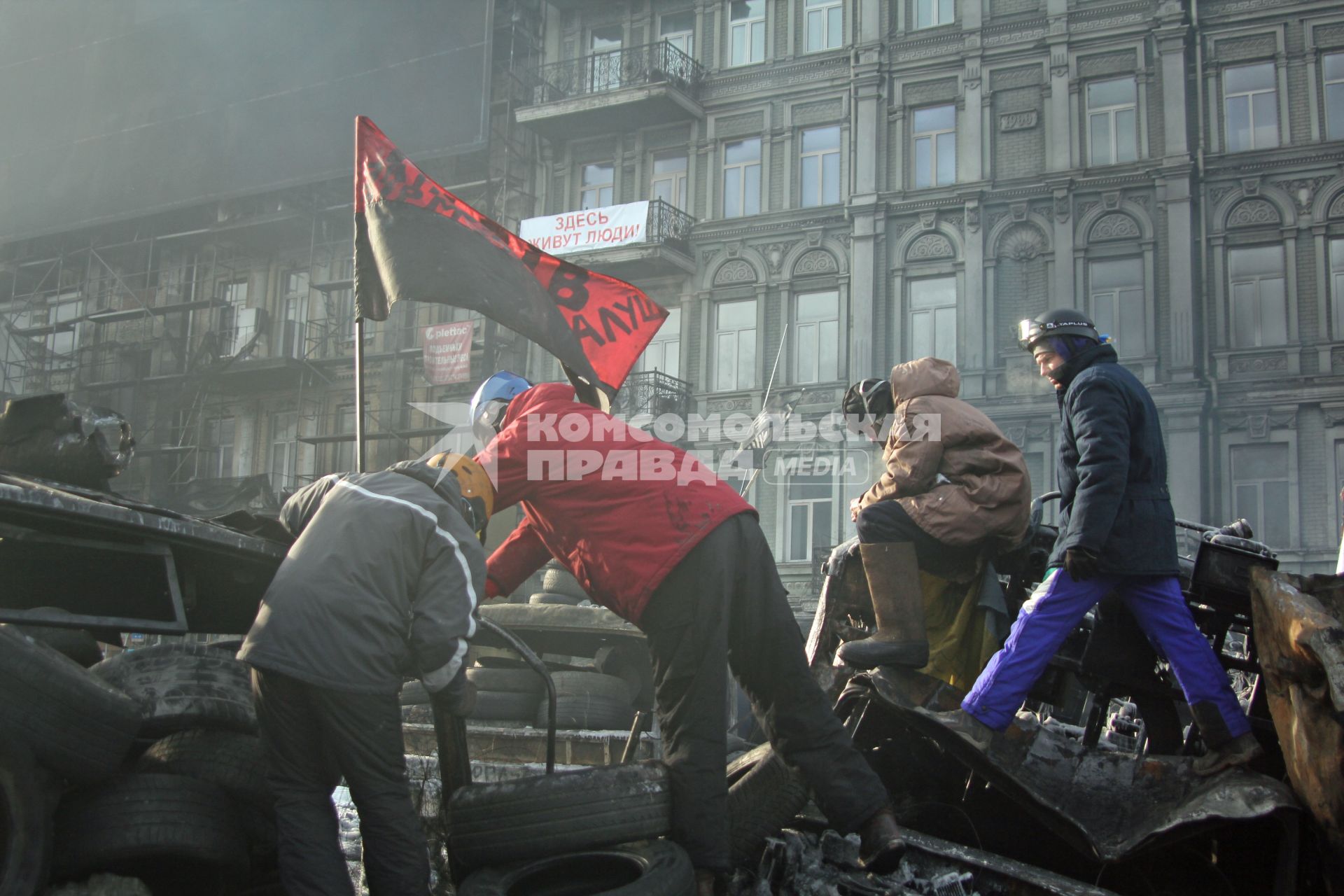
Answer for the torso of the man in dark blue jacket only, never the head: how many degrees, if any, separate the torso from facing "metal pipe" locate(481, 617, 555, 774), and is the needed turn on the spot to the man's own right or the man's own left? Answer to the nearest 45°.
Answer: approximately 45° to the man's own left

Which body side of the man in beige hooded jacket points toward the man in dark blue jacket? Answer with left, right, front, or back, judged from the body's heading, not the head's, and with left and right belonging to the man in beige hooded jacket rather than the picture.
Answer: back

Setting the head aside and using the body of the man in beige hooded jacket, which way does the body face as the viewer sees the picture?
to the viewer's left

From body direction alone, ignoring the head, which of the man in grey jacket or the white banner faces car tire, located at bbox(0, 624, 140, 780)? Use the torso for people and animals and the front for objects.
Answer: the white banner

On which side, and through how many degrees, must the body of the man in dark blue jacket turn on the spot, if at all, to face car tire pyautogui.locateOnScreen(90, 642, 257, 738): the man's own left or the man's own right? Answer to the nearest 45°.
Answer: approximately 45° to the man's own left

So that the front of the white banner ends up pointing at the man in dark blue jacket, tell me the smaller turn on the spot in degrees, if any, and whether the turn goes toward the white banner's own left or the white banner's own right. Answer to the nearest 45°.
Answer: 0° — it already faces them

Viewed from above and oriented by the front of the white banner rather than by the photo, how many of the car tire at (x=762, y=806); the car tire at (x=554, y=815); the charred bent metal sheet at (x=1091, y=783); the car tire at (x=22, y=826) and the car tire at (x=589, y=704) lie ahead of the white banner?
5

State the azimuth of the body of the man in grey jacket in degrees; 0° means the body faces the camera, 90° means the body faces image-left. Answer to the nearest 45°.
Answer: approximately 225°

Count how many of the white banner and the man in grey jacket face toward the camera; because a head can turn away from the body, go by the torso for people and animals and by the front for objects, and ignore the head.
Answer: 1

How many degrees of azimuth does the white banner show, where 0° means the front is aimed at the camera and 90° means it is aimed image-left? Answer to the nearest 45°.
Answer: approximately 0°

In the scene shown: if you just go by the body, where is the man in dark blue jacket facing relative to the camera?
to the viewer's left

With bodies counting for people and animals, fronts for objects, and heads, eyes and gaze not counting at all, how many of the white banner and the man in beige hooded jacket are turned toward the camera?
1

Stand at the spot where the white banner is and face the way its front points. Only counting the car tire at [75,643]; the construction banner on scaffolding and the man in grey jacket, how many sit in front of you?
2

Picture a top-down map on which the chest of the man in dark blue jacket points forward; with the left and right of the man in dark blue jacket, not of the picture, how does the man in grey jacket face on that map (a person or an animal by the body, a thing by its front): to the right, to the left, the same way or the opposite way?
to the right

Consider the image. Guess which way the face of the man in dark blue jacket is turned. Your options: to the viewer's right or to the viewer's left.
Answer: to the viewer's left
